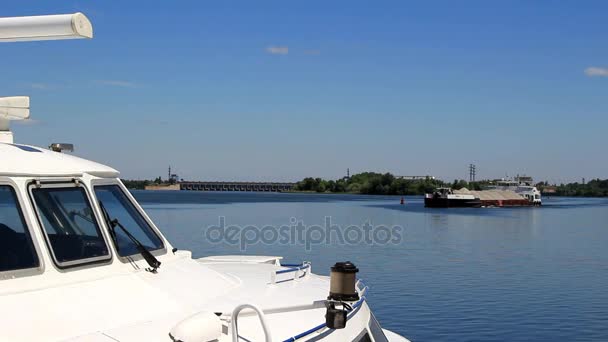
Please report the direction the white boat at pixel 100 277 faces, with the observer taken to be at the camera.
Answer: facing the viewer and to the right of the viewer
